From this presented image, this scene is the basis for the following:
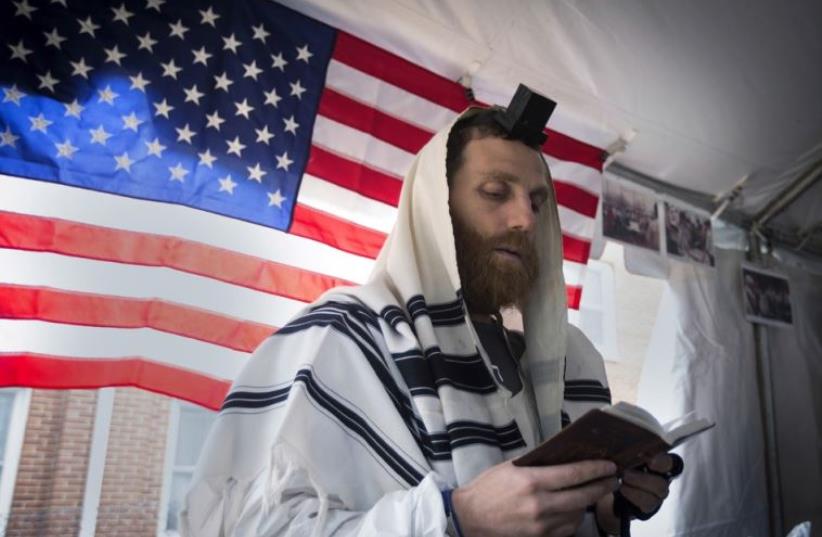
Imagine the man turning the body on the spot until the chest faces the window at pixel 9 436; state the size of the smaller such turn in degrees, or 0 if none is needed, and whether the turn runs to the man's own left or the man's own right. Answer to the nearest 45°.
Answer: approximately 180°

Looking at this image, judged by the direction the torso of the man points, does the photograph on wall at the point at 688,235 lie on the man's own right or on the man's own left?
on the man's own left

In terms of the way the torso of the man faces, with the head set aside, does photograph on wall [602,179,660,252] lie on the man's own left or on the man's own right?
on the man's own left

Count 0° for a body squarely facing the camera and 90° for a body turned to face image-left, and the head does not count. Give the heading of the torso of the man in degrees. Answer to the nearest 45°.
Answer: approximately 315°

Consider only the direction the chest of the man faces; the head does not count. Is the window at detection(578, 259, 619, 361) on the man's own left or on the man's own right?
on the man's own left

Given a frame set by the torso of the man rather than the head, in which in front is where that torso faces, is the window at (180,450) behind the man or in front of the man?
behind

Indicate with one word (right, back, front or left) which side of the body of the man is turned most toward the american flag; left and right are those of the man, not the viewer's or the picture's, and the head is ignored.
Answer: back

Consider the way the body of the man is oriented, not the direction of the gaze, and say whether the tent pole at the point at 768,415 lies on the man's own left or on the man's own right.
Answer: on the man's own left

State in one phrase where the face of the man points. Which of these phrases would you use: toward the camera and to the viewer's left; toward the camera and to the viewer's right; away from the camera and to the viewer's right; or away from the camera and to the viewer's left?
toward the camera and to the viewer's right
